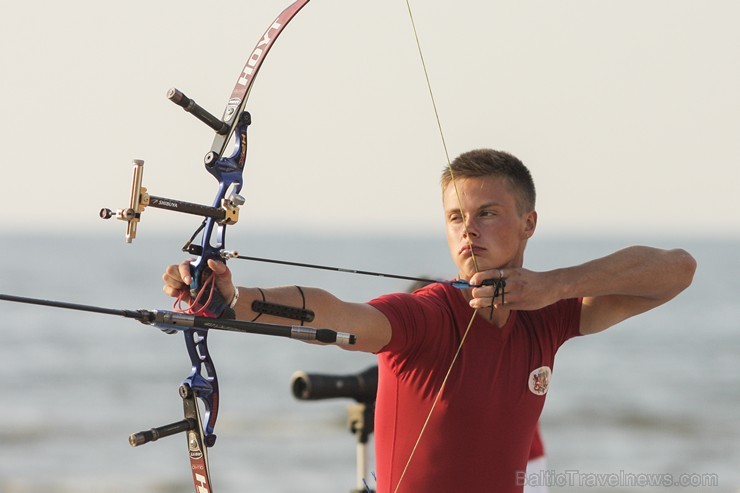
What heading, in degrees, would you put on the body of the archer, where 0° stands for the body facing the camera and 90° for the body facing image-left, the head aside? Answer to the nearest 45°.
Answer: approximately 0°

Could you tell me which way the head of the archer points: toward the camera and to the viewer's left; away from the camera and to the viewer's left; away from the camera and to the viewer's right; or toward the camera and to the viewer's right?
toward the camera and to the viewer's left

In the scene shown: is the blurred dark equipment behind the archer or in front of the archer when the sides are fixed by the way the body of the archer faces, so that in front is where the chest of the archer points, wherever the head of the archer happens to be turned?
behind
